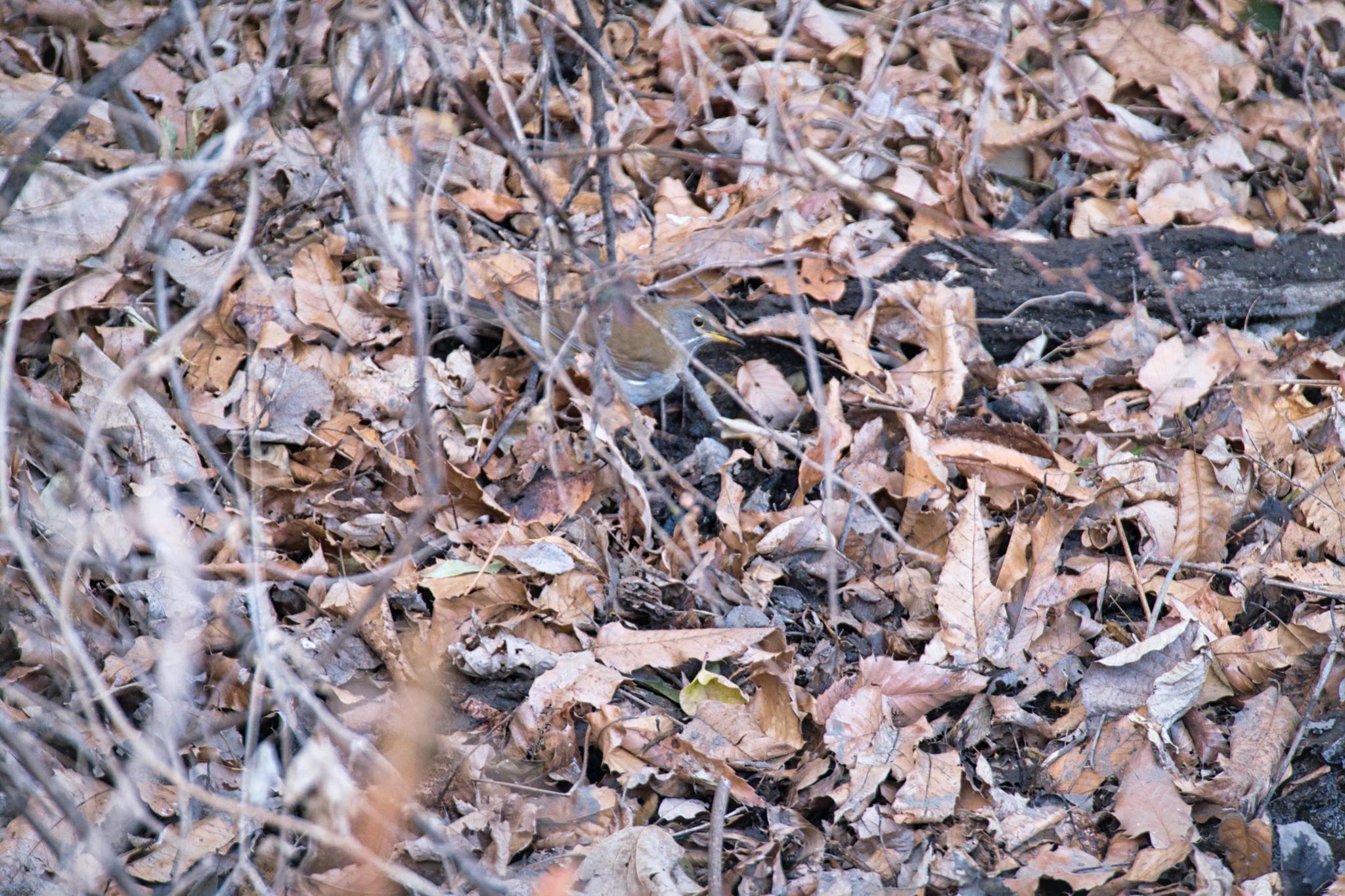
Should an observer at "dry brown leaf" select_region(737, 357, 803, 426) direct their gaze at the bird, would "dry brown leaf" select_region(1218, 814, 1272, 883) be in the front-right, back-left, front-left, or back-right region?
back-left

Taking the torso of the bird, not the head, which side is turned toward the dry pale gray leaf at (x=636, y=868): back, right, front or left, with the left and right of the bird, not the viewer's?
right

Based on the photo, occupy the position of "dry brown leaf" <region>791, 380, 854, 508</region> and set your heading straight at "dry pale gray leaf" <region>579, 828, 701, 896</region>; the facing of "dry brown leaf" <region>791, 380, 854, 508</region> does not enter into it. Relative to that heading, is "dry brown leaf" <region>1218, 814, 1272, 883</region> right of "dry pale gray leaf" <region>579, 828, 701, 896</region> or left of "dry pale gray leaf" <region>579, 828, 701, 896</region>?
left

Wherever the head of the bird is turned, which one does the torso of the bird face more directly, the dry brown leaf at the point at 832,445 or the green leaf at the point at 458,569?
the dry brown leaf

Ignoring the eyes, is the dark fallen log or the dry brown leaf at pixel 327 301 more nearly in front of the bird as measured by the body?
the dark fallen log

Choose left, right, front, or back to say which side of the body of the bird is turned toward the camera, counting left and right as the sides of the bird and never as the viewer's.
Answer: right

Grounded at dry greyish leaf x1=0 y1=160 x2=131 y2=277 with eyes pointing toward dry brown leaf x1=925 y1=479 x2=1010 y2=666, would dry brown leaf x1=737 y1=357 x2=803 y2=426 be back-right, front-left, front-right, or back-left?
front-left

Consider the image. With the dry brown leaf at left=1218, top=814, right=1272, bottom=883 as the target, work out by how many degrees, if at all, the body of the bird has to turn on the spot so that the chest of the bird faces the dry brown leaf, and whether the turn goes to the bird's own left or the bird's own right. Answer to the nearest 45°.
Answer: approximately 45° to the bird's own right

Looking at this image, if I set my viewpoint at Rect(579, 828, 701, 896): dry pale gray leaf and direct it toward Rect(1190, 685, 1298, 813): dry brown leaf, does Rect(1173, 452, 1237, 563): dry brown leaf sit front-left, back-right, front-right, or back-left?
front-left

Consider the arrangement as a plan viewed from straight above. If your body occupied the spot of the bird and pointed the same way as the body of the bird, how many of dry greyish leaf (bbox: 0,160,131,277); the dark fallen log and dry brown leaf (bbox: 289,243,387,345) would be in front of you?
1

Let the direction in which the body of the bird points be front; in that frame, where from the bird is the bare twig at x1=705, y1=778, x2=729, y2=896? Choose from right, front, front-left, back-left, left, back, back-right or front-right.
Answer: right

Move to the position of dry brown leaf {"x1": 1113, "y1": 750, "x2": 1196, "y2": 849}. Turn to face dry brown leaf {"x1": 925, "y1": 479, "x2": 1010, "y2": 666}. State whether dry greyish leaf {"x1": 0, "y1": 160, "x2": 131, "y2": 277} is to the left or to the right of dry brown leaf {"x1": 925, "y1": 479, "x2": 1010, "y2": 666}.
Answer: left

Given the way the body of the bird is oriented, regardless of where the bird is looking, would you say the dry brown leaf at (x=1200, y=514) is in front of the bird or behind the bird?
in front

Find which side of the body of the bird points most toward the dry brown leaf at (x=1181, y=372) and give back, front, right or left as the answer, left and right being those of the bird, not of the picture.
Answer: front

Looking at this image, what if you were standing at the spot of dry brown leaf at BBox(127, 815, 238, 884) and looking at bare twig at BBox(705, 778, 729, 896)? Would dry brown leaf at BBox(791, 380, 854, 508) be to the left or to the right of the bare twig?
left
